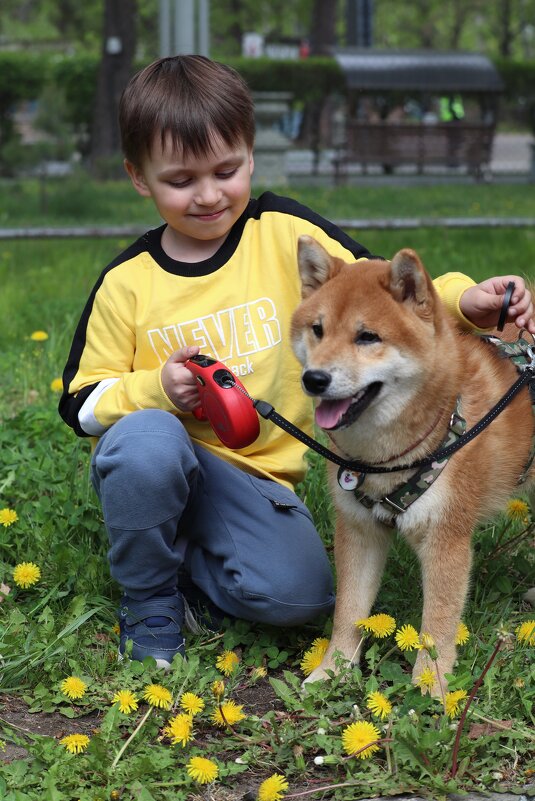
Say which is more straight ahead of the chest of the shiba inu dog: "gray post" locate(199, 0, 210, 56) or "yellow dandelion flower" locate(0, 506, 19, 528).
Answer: the yellow dandelion flower

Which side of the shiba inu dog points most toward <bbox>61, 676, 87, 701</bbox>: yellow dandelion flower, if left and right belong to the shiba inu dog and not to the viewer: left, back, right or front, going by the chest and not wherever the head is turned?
front

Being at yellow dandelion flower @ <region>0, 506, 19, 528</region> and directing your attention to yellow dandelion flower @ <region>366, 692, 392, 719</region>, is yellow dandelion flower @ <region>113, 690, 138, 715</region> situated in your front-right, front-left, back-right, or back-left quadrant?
front-right

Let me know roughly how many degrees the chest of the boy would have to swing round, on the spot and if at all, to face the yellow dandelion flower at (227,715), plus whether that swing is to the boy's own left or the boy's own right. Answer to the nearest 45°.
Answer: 0° — they already face it

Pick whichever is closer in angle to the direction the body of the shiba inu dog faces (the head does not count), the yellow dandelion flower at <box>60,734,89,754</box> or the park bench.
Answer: the yellow dandelion flower

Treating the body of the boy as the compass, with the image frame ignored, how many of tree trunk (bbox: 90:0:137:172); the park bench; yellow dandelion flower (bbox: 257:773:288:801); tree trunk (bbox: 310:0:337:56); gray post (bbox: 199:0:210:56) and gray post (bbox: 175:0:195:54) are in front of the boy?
1

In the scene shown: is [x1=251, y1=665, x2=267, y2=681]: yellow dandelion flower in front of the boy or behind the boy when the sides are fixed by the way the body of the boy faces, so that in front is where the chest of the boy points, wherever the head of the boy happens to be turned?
in front

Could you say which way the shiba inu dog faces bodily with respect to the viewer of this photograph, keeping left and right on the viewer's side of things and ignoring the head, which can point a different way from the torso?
facing the viewer and to the left of the viewer

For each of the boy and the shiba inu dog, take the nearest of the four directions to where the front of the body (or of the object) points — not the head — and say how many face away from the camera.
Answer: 0

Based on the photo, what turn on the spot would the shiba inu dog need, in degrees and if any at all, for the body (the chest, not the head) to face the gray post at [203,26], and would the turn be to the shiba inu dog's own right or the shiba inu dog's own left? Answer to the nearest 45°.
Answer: approximately 135° to the shiba inu dog's own right

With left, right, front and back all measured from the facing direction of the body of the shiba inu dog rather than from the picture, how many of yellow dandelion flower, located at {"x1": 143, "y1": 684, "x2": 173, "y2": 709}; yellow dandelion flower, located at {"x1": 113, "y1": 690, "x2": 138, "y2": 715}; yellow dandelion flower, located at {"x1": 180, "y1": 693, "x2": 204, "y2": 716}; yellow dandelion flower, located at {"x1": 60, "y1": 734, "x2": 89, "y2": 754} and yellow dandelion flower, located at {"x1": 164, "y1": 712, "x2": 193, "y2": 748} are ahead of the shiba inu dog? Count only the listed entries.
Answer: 5

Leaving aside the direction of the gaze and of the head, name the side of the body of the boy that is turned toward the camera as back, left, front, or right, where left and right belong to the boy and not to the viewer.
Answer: front

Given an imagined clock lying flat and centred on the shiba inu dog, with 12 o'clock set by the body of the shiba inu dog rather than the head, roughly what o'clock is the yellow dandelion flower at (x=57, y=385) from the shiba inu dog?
The yellow dandelion flower is roughly at 3 o'clock from the shiba inu dog.

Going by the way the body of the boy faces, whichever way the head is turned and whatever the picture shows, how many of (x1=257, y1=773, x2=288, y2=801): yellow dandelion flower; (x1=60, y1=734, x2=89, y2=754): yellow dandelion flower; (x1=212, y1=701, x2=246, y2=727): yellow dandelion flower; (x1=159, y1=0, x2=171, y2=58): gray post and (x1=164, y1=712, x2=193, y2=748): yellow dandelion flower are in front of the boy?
4

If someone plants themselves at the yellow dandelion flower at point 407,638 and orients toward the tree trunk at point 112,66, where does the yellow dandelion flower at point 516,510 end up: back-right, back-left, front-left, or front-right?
front-right

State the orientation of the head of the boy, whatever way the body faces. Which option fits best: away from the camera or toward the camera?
toward the camera
